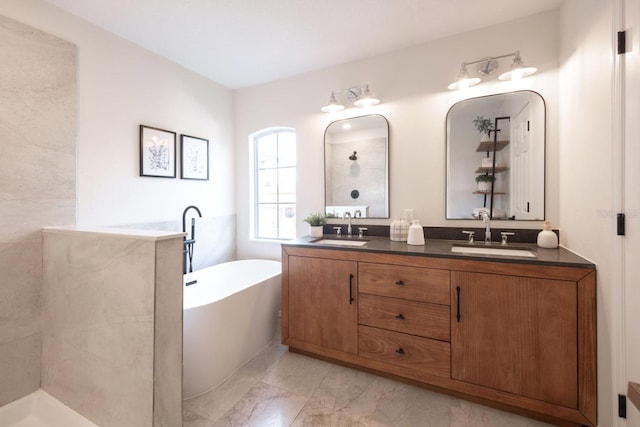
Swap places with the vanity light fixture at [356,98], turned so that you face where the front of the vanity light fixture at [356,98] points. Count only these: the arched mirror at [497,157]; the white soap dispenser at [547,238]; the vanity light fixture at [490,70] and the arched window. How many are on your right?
1

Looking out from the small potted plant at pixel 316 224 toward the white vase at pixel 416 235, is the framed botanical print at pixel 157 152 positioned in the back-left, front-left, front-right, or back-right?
back-right

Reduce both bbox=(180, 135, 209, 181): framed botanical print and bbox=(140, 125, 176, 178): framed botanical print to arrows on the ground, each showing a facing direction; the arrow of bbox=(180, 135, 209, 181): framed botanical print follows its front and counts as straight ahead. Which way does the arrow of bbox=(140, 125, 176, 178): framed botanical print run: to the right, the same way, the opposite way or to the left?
the same way

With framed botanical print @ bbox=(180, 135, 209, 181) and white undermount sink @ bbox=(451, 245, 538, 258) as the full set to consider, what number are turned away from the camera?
0

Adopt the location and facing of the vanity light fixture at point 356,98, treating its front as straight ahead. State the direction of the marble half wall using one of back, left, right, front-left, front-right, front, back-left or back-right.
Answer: front

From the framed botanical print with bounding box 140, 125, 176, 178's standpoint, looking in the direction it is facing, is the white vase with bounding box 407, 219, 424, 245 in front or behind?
in front

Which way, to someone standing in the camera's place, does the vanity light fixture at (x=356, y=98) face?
facing the viewer and to the left of the viewer

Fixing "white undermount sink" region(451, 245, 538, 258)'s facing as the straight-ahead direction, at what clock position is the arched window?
The arched window is roughly at 3 o'clock from the white undermount sink.

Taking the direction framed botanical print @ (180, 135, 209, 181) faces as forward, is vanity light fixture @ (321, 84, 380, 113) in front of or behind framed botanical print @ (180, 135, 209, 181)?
in front

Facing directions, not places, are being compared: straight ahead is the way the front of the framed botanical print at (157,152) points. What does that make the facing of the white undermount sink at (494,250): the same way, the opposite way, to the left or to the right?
to the right

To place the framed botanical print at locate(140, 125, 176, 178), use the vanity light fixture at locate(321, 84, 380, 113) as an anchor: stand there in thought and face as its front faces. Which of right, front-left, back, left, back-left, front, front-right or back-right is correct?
front-right

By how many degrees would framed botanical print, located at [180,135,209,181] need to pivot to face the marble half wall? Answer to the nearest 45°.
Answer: approximately 45° to its right

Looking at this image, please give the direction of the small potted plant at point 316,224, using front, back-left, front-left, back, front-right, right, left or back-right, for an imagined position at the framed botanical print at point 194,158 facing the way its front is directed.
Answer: front

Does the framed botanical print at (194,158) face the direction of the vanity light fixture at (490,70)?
yes

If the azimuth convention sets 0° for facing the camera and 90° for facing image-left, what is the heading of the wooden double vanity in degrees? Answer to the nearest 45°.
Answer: approximately 45°

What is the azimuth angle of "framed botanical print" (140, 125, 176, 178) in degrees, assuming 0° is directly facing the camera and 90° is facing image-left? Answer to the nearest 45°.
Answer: approximately 315°

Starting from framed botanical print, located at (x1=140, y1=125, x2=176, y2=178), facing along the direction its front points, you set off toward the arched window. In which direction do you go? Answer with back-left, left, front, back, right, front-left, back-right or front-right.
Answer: front-left

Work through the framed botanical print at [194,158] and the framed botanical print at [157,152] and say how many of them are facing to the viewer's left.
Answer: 0

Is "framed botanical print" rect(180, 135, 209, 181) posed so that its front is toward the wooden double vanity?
yes

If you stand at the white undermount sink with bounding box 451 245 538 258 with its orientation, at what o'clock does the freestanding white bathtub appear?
The freestanding white bathtub is roughly at 2 o'clock from the white undermount sink.
